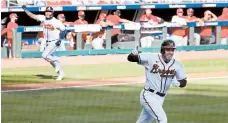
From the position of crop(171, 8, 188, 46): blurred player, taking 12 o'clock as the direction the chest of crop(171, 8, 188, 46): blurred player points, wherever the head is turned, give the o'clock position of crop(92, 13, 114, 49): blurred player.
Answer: crop(92, 13, 114, 49): blurred player is roughly at 2 o'clock from crop(171, 8, 188, 46): blurred player.

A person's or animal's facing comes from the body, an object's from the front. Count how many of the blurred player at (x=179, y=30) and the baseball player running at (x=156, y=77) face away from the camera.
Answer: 0

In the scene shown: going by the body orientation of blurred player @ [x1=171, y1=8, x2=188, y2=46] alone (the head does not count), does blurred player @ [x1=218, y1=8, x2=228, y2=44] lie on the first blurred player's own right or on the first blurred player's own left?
on the first blurred player's own left

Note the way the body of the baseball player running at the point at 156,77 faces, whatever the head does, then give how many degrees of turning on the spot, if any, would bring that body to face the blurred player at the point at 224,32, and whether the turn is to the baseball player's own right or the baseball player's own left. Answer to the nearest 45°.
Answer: approximately 135° to the baseball player's own left

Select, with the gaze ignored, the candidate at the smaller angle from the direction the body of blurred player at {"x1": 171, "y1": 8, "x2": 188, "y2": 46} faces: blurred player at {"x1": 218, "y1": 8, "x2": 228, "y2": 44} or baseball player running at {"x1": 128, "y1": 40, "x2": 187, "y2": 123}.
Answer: the baseball player running

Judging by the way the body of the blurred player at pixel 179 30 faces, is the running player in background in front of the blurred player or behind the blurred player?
in front

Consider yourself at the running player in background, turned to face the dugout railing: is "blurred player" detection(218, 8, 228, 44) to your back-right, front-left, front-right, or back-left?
front-right

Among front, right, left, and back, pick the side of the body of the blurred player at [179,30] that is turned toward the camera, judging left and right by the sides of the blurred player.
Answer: front

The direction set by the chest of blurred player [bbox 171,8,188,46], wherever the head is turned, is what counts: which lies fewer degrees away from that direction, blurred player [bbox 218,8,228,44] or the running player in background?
the running player in background
